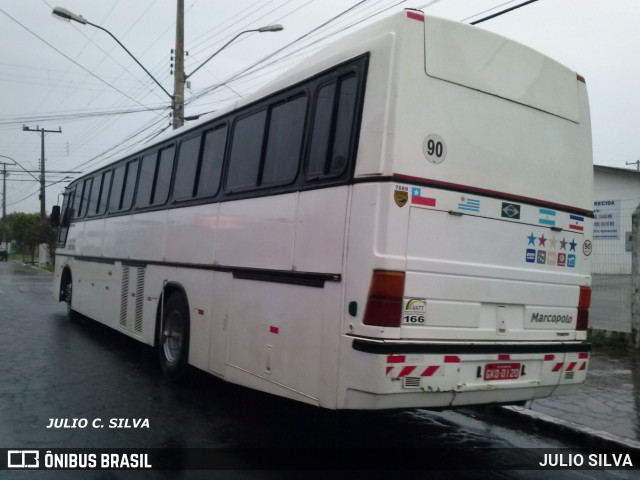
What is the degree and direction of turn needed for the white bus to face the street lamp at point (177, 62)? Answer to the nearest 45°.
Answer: approximately 45° to its right

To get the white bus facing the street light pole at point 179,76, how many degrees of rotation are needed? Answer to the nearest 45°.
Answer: approximately 45° to its right

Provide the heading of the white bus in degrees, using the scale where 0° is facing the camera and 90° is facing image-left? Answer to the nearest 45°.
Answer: approximately 135°
